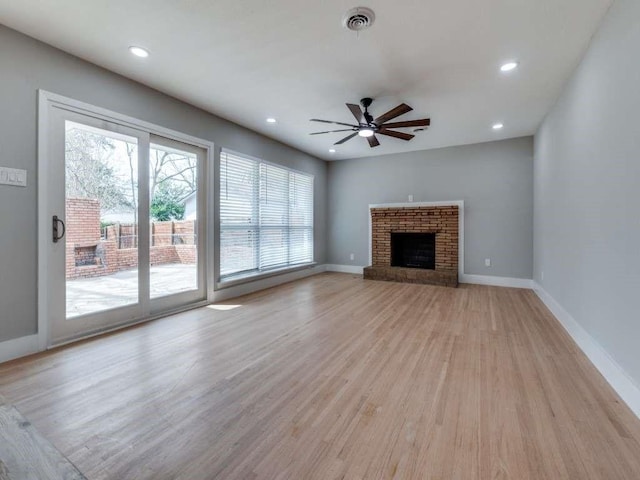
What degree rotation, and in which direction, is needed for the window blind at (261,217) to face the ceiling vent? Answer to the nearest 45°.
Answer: approximately 45° to its right

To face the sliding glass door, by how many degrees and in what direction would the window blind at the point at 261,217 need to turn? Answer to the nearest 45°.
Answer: approximately 90° to its right

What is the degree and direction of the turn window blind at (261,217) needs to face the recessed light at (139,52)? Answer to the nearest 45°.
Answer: approximately 90° to its right

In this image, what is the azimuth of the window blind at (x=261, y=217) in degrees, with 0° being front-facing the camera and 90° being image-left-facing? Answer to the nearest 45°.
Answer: approximately 315°

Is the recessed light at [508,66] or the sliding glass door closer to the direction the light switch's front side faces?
the recessed light

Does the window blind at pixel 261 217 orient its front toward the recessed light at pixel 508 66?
yes

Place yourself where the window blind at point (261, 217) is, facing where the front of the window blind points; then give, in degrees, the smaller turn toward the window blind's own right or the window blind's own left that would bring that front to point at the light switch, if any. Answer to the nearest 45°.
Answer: approximately 90° to the window blind's own right

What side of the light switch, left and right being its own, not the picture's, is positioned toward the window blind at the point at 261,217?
left

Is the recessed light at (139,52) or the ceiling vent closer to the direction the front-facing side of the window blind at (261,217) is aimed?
the ceiling vent
